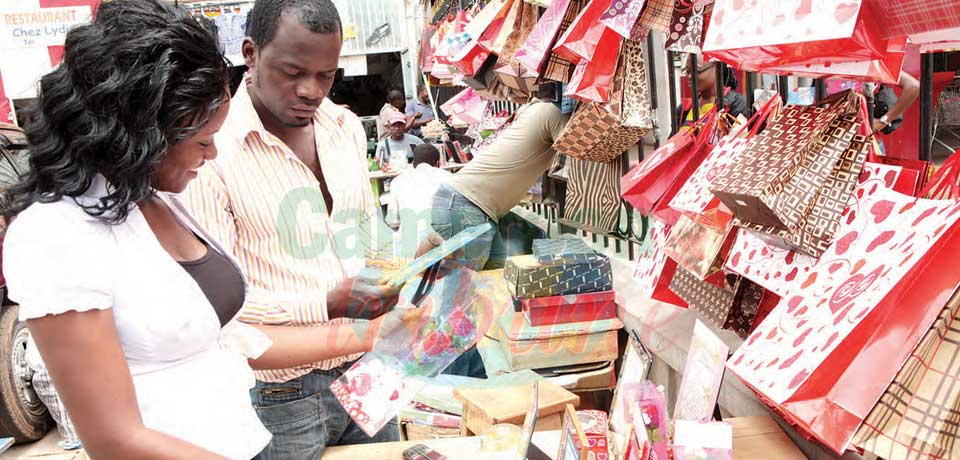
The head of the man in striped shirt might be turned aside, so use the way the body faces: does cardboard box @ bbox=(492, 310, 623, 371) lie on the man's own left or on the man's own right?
on the man's own left

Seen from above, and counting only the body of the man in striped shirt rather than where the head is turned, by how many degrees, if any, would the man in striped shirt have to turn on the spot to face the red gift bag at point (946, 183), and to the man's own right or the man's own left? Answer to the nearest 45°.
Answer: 0° — they already face it

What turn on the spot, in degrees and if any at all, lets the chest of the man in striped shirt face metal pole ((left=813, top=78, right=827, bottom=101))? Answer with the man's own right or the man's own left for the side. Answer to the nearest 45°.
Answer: approximately 45° to the man's own left

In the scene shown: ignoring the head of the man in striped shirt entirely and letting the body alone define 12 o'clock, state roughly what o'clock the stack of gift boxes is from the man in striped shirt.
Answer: The stack of gift boxes is roughly at 9 o'clock from the man in striped shirt.

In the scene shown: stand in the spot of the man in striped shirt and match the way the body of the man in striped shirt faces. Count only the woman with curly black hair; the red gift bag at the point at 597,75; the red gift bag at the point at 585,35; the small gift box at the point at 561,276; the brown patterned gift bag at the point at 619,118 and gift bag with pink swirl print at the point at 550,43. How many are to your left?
5

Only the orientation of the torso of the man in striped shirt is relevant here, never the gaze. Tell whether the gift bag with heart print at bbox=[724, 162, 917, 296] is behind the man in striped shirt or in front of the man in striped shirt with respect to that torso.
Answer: in front

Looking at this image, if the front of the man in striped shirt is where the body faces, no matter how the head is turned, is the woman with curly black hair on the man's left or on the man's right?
on the man's right

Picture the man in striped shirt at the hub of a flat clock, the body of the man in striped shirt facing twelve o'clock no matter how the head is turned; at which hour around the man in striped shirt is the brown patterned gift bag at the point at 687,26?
The brown patterned gift bag is roughly at 10 o'clock from the man in striped shirt.

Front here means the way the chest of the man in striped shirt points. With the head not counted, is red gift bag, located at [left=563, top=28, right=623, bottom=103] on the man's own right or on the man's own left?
on the man's own left

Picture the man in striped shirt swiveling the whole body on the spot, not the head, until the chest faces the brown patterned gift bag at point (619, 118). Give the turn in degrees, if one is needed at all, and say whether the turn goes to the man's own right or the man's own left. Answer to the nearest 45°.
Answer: approximately 90° to the man's own left

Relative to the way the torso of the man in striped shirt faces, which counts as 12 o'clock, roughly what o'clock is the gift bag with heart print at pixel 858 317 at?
The gift bag with heart print is roughly at 12 o'clock from the man in striped shirt.

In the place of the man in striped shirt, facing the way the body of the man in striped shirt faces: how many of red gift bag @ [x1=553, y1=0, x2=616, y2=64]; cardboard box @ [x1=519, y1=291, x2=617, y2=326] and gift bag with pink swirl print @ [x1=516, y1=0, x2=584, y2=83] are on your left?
3

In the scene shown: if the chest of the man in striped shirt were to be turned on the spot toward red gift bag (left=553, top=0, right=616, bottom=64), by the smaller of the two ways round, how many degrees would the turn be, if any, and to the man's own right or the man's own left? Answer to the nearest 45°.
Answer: approximately 90° to the man's own left

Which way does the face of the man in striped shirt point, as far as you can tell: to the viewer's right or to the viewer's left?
to the viewer's right

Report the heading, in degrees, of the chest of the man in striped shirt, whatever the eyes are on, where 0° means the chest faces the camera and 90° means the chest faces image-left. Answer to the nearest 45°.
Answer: approximately 315°

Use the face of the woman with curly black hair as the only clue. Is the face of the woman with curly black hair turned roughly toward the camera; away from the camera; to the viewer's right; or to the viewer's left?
to the viewer's right

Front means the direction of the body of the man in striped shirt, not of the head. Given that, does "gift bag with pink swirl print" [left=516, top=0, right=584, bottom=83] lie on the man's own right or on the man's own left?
on the man's own left

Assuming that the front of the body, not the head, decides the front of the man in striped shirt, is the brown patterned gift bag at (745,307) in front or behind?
in front
